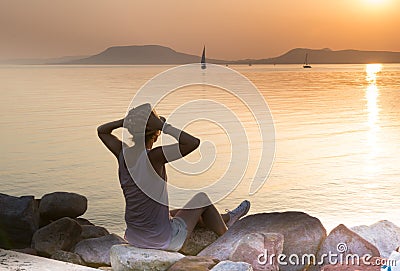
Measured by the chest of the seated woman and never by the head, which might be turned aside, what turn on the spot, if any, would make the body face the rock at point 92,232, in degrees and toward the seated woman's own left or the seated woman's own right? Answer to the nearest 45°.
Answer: approximately 90° to the seated woman's own left

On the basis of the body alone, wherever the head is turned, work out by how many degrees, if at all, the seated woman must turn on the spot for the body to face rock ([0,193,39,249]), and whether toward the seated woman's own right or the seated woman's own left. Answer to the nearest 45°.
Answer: approximately 90° to the seated woman's own left

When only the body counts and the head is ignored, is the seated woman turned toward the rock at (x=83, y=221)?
no

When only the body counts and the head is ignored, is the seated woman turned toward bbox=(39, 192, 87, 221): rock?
no

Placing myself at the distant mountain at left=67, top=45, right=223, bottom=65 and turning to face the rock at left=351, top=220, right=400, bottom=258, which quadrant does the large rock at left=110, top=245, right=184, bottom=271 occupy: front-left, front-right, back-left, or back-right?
front-right

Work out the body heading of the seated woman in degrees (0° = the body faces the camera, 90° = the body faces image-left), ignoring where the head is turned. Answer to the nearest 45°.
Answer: approximately 225°

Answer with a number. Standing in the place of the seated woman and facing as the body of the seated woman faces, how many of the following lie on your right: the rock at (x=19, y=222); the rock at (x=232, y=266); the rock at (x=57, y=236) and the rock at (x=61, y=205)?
1

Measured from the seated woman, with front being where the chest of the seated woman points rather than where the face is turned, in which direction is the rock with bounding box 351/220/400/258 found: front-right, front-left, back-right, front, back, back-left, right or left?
front-right

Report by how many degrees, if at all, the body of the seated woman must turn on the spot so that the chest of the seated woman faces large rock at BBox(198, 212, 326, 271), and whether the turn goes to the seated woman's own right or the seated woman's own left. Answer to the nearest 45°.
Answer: approximately 45° to the seated woman's own right

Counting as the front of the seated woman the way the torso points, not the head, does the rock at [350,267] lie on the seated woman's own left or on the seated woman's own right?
on the seated woman's own right

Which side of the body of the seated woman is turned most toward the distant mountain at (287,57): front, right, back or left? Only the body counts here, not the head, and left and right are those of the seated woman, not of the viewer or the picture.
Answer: front

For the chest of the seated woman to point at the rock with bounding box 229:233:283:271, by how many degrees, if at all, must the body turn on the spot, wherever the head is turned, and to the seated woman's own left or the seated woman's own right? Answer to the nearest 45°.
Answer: approximately 45° to the seated woman's own right
